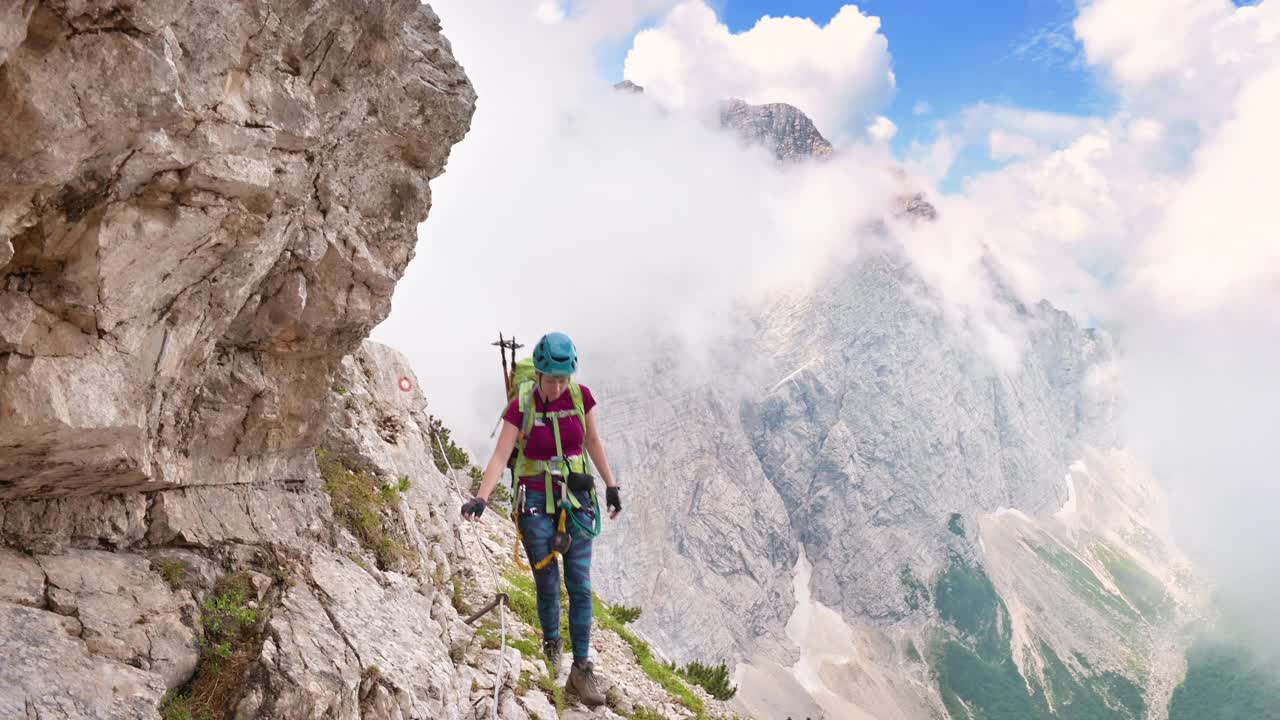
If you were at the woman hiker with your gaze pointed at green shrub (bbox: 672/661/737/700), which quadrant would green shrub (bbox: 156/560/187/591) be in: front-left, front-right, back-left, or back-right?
back-left

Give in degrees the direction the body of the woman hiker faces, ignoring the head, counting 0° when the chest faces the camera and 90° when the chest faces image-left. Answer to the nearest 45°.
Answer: approximately 0°

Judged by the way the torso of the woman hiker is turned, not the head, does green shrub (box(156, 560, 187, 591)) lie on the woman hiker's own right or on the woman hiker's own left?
on the woman hiker's own right
